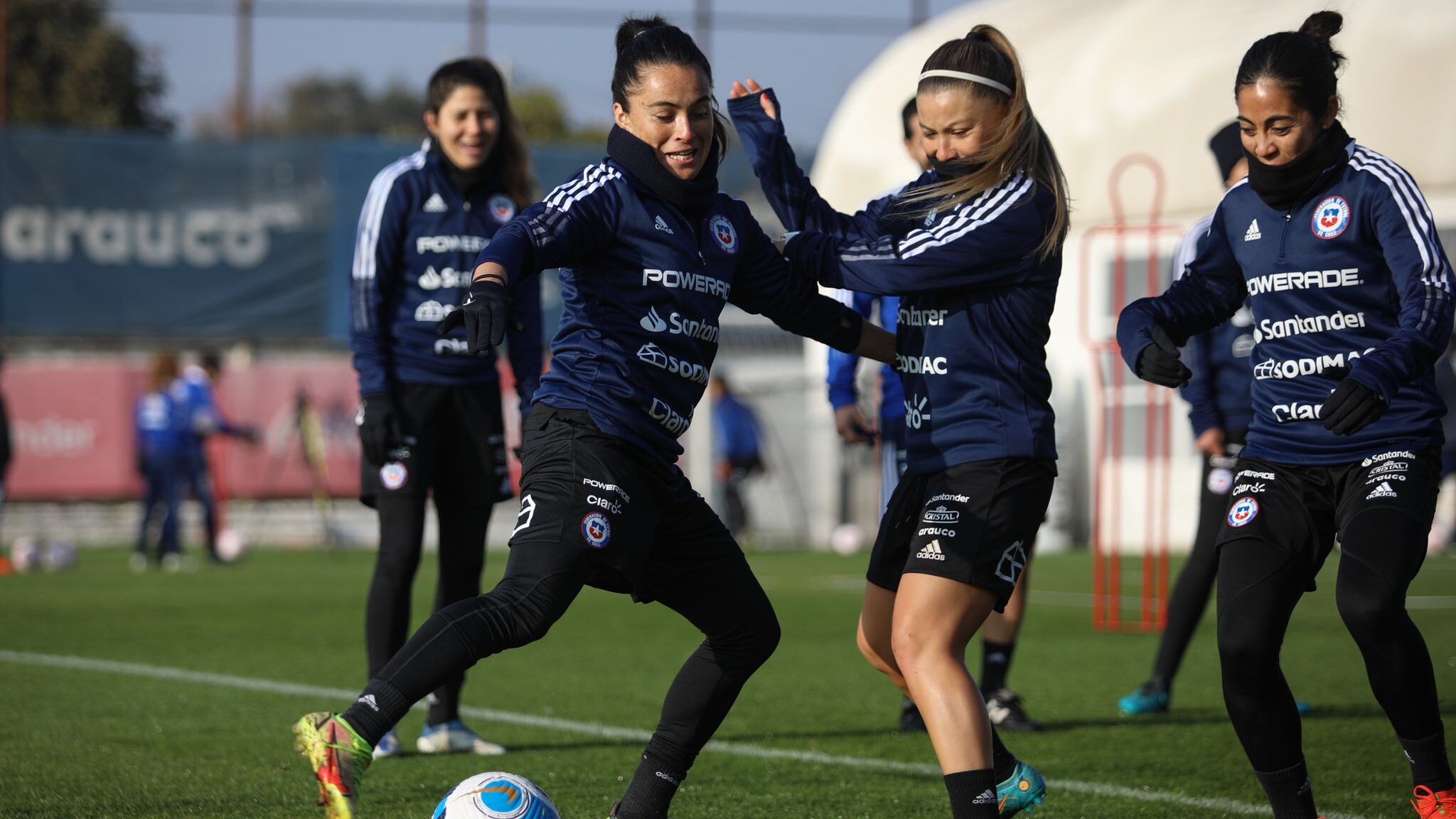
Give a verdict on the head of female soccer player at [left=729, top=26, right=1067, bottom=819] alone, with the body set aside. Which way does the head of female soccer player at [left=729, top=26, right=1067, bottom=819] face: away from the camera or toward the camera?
toward the camera

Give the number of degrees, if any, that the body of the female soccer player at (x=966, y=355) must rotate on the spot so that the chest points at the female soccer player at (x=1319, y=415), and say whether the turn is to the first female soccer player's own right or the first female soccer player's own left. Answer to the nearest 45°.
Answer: approximately 135° to the first female soccer player's own left

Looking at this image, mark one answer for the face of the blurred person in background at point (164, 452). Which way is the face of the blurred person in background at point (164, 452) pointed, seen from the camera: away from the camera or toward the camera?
away from the camera

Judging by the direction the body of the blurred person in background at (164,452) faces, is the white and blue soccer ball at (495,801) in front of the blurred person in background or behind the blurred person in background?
behind

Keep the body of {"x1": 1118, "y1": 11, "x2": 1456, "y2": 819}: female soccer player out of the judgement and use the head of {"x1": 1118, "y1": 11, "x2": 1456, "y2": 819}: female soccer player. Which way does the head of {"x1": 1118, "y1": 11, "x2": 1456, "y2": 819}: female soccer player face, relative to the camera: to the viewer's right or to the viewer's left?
to the viewer's left

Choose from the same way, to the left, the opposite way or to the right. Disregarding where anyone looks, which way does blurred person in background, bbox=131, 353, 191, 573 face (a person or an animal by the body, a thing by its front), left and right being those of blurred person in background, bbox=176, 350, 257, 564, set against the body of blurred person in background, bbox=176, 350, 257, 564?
to the left

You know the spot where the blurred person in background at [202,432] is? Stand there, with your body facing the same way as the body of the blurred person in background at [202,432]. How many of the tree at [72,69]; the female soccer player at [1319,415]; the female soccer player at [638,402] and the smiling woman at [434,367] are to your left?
1

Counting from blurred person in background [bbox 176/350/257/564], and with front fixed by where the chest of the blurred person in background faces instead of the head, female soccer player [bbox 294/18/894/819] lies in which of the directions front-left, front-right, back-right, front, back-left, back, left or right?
right

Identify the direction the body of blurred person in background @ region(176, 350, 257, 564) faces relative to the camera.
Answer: to the viewer's right

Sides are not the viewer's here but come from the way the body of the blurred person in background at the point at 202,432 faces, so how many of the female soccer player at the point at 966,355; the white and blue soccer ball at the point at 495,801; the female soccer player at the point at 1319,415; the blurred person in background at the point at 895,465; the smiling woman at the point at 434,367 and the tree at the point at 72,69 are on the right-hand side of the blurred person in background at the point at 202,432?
5

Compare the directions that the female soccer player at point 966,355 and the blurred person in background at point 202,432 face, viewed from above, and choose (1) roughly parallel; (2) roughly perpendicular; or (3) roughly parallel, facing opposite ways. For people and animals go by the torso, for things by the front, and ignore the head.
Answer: roughly parallel, facing opposite ways
